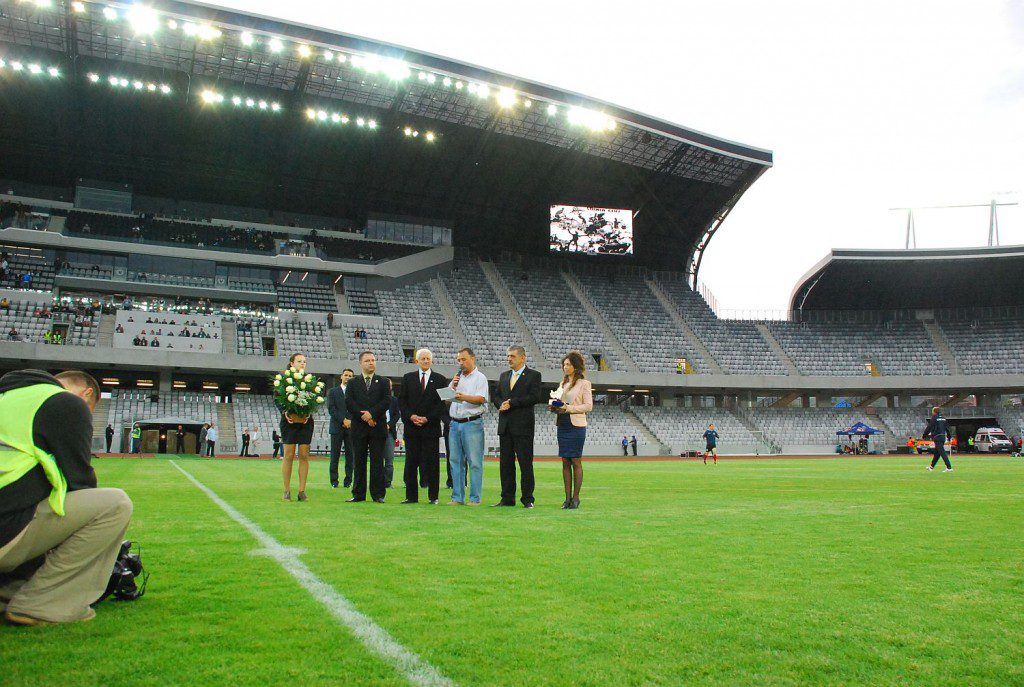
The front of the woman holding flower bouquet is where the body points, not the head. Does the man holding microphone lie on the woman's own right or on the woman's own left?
on the woman's own left

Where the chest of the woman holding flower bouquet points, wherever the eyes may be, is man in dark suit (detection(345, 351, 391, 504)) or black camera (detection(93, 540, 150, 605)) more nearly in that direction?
the black camera

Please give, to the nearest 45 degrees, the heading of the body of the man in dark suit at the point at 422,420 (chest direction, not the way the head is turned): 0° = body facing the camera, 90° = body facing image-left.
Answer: approximately 0°

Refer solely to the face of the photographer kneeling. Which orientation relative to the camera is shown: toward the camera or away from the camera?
away from the camera

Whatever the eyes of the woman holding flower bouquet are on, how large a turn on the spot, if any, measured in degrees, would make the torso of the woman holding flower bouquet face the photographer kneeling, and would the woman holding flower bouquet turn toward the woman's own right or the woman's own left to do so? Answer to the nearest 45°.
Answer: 0° — they already face them

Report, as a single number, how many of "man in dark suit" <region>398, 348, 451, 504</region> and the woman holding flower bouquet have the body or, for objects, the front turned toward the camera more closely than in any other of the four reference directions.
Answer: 2

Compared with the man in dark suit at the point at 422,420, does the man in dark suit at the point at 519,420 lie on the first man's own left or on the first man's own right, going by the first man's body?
on the first man's own left

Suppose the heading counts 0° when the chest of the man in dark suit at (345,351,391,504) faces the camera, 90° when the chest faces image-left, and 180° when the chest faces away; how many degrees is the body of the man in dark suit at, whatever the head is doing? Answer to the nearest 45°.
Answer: approximately 0°
